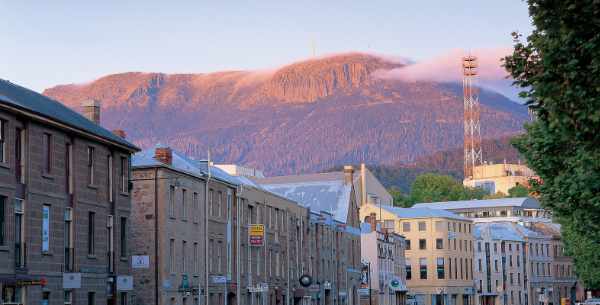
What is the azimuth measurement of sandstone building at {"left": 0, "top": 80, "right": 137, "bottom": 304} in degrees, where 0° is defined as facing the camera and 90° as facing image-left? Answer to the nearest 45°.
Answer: approximately 315°

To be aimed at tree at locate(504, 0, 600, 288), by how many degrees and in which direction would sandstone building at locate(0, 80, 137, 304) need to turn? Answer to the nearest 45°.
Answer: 0° — it already faces it
